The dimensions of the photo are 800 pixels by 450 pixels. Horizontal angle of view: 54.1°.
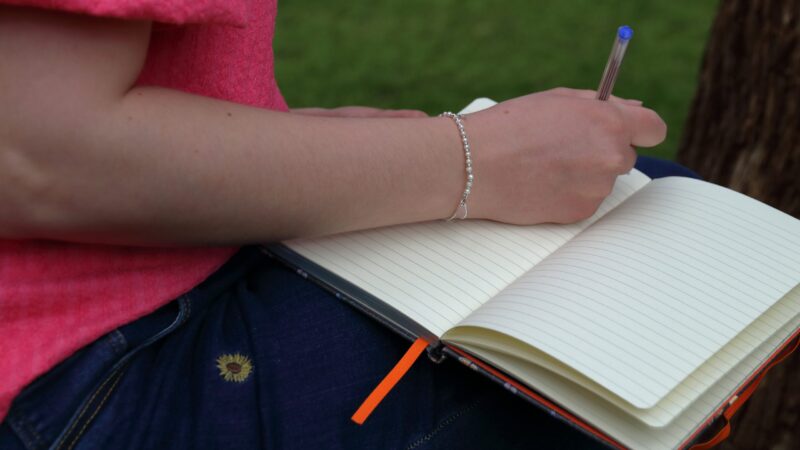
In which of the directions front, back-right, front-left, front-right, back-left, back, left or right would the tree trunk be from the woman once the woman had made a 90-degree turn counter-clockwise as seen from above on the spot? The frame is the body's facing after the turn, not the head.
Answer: front-right

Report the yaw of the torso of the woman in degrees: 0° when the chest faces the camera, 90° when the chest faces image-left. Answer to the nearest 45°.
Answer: approximately 270°
